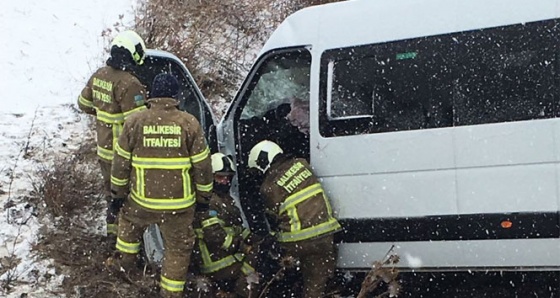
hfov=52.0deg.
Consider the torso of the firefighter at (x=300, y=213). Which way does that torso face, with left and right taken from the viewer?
facing away from the viewer and to the left of the viewer

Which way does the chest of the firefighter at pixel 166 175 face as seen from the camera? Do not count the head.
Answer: away from the camera

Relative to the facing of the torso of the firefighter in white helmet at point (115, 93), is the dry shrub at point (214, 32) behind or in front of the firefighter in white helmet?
in front

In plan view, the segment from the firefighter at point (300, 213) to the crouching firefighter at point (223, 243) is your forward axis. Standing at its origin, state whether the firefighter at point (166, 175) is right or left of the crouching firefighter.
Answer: left

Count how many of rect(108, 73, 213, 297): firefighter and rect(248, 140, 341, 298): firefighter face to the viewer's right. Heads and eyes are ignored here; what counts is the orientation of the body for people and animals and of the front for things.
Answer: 0

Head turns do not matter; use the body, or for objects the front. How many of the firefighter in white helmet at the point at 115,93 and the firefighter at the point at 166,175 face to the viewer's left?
0

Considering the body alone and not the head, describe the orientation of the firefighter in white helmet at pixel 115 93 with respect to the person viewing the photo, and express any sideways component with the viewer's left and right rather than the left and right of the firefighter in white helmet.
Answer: facing away from the viewer and to the right of the viewer

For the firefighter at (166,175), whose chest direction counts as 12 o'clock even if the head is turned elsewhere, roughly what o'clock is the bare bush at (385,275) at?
The bare bush is roughly at 4 o'clock from the firefighter.

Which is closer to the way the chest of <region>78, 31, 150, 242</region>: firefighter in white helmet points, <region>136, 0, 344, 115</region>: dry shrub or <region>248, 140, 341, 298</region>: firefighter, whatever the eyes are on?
the dry shrub

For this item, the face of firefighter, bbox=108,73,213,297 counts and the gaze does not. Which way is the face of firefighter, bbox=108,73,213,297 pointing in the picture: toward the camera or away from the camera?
away from the camera

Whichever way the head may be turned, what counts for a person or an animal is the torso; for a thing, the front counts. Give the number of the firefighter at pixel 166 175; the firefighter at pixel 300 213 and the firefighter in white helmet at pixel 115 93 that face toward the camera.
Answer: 0

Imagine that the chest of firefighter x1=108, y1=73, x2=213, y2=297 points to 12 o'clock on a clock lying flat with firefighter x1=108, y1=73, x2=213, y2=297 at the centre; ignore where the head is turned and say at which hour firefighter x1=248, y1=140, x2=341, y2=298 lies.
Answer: firefighter x1=248, y1=140, x2=341, y2=298 is roughly at 3 o'clock from firefighter x1=108, y1=73, x2=213, y2=297.

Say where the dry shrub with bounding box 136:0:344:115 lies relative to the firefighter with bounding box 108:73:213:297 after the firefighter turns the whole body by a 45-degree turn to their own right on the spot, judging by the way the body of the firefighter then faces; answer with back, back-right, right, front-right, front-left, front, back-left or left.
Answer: front-left

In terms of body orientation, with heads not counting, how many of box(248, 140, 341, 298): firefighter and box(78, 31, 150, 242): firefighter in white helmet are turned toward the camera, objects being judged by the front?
0

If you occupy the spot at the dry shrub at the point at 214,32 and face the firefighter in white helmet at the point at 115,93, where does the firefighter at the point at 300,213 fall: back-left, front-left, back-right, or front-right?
front-left

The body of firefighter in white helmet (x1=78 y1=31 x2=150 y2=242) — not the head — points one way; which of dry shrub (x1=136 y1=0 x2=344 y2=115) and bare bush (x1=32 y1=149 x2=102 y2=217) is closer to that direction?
the dry shrub
